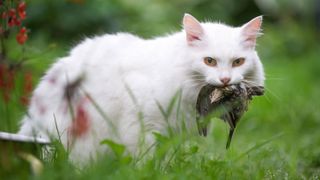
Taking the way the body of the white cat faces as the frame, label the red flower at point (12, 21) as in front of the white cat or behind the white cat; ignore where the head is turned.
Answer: behind

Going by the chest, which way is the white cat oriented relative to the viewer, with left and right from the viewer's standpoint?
facing to the right of the viewer
